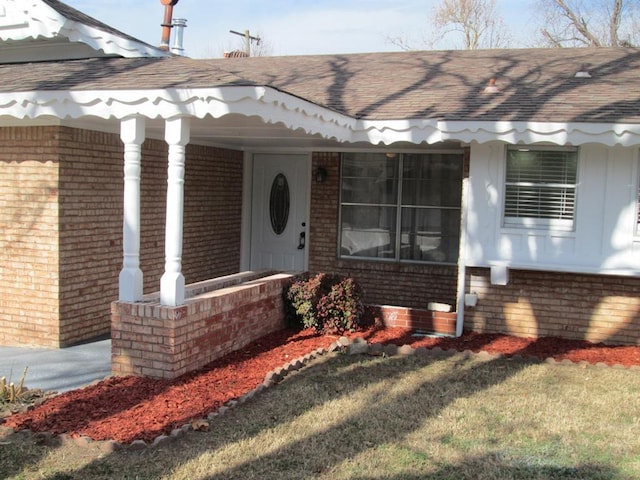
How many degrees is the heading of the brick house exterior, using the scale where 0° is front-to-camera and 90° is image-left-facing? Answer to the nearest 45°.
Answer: approximately 0°
